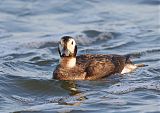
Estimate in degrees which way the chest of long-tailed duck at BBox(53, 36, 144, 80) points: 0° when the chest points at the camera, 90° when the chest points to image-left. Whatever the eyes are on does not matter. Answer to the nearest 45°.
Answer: approximately 45°
